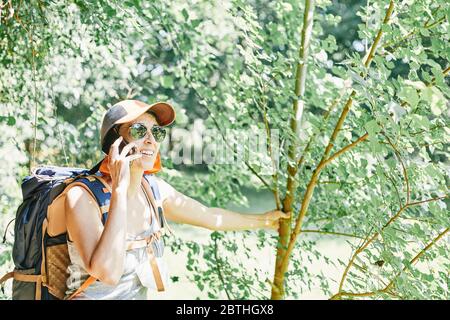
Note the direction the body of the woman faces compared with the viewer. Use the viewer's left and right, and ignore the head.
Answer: facing the viewer and to the right of the viewer

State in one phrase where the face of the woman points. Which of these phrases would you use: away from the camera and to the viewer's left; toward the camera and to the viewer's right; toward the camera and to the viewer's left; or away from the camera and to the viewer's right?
toward the camera and to the viewer's right
